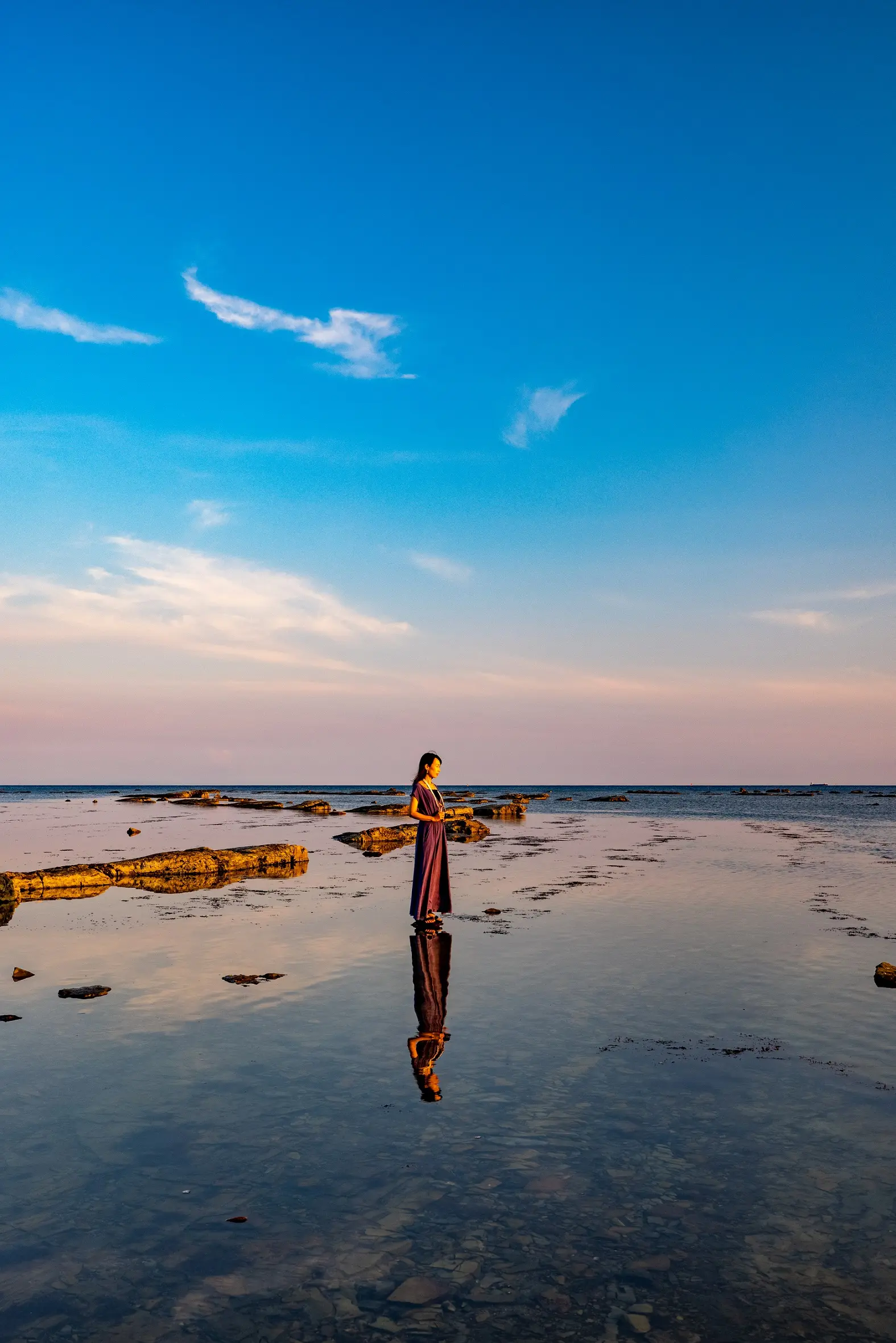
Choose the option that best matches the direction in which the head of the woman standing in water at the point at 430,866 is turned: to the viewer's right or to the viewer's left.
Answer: to the viewer's right

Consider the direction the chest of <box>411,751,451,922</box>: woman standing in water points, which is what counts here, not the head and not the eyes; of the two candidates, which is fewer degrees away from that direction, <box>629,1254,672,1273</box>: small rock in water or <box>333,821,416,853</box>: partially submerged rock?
the small rock in water

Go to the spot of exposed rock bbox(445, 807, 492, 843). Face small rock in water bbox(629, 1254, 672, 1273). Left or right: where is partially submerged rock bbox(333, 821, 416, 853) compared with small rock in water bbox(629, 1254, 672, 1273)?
right

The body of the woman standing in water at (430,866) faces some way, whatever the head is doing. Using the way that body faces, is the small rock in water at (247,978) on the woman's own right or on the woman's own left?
on the woman's own right

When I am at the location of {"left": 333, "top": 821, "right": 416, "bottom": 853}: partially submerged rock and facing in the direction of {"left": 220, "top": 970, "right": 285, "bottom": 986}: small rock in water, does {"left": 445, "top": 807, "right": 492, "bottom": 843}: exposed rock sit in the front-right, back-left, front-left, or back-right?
back-left

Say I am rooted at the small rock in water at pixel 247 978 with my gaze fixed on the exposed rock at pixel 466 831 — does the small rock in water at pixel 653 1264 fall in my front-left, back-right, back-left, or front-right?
back-right

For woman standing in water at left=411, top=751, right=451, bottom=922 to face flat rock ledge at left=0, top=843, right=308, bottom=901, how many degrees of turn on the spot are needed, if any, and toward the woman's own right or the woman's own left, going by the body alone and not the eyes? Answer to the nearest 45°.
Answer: approximately 180°

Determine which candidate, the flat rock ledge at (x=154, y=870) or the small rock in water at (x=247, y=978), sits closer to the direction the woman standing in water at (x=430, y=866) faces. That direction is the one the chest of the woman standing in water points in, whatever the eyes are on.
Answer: the small rock in water

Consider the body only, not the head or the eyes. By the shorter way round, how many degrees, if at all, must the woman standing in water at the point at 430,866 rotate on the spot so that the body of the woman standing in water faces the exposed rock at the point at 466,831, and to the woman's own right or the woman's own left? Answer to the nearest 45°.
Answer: approximately 135° to the woman's own left

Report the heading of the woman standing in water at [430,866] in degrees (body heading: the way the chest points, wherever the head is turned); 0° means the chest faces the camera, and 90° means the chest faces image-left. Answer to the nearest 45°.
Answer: approximately 315°
